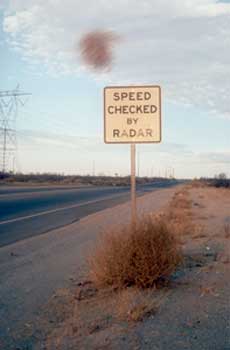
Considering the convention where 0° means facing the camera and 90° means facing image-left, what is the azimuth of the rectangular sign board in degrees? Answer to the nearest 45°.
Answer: approximately 0°
